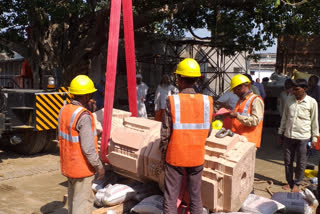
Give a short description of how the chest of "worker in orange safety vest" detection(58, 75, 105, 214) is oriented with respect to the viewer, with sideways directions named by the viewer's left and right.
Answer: facing away from the viewer and to the right of the viewer

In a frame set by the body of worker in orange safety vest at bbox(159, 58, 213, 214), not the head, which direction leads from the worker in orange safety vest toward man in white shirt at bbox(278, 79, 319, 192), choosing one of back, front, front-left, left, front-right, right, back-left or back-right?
front-right

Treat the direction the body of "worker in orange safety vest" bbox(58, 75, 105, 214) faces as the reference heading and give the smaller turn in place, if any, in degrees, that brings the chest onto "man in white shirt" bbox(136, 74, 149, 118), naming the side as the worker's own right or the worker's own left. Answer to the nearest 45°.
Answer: approximately 45° to the worker's own left

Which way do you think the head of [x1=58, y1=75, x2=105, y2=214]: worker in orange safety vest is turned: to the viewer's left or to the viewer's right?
to the viewer's right

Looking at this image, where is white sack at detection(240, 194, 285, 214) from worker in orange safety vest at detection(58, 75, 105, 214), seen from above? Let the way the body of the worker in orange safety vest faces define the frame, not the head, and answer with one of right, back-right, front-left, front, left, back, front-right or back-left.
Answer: front-right

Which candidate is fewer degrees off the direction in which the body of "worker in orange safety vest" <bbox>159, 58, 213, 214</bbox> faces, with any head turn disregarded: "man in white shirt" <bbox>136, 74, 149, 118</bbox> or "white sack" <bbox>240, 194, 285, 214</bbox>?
the man in white shirt

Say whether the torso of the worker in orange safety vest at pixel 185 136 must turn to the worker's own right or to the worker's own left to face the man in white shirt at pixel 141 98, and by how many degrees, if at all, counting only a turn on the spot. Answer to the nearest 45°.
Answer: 0° — they already face them

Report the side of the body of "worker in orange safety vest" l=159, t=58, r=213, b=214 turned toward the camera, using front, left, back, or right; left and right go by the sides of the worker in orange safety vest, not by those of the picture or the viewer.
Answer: back
